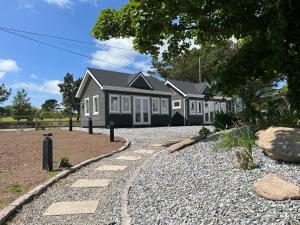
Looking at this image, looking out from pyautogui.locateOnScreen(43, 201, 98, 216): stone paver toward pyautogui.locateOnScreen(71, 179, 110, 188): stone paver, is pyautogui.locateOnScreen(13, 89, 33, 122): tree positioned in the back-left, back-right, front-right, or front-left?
front-left

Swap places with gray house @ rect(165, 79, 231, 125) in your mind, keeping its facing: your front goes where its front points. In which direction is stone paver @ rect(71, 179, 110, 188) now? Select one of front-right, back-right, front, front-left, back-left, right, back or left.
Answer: front-right

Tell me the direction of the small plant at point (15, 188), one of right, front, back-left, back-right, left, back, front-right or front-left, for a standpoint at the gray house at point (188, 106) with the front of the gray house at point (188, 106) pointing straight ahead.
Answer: front-right

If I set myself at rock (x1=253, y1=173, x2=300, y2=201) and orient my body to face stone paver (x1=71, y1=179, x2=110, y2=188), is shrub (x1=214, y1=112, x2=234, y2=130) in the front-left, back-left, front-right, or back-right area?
front-right

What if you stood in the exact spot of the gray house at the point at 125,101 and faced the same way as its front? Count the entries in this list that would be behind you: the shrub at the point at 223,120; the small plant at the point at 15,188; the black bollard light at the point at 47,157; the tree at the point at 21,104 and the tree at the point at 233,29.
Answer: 1

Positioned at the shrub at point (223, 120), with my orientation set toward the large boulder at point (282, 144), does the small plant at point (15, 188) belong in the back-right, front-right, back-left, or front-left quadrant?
front-right

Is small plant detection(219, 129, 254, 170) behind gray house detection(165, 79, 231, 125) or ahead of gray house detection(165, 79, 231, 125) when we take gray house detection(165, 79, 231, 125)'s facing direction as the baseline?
ahead

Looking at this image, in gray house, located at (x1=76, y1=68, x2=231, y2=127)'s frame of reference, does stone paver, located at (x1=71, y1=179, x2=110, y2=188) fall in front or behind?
in front

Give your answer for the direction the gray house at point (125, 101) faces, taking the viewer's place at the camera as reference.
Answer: facing the viewer and to the right of the viewer
